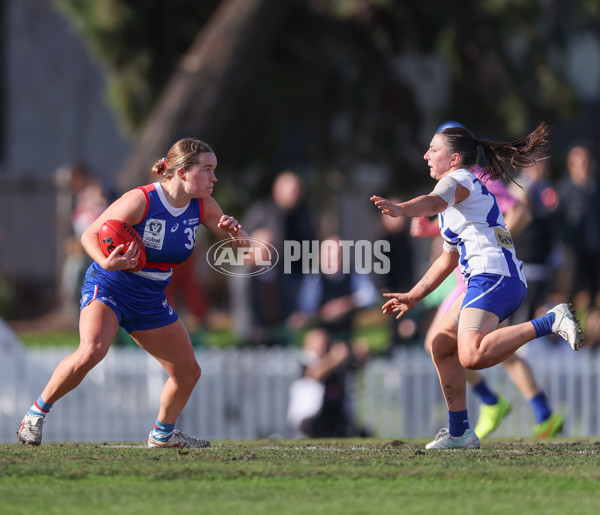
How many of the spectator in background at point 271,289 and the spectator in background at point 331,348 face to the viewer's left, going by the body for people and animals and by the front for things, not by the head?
0

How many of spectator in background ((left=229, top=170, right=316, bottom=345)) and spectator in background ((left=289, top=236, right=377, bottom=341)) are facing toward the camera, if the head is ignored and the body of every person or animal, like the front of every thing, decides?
2

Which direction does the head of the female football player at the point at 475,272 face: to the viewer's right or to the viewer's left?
to the viewer's left

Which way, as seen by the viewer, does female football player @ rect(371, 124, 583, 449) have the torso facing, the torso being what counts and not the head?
to the viewer's left

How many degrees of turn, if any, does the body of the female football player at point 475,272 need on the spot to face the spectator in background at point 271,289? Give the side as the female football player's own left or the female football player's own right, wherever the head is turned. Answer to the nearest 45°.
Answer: approximately 90° to the female football player's own right

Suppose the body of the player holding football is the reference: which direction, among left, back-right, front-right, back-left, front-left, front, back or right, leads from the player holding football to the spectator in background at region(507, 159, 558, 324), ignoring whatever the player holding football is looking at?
left
